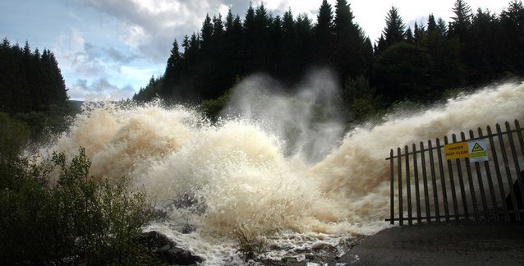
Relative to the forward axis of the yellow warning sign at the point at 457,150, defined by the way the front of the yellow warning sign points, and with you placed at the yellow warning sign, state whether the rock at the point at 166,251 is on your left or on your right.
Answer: on your right

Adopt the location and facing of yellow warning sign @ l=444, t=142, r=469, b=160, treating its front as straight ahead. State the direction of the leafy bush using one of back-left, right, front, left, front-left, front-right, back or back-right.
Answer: front-right

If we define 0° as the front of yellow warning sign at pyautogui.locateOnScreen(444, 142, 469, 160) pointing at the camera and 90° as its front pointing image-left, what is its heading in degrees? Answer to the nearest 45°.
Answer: approximately 0°
